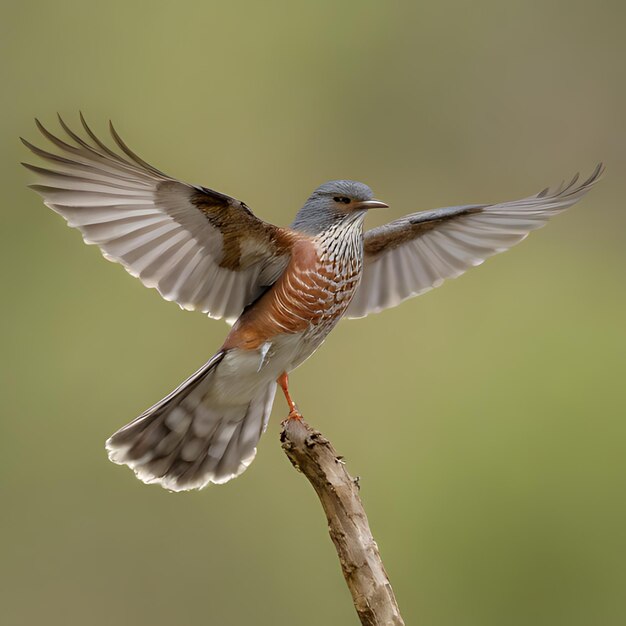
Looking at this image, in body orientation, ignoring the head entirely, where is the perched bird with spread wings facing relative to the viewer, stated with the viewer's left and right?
facing the viewer and to the right of the viewer
